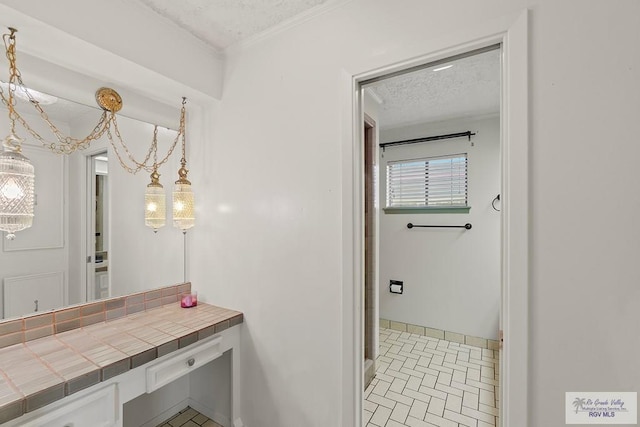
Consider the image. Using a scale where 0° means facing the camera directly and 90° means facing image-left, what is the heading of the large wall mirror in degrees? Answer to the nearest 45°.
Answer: approximately 315°

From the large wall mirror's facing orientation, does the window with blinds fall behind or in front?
in front

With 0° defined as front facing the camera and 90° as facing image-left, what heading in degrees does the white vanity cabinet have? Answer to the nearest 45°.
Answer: approximately 315°

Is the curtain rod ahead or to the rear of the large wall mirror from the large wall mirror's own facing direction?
ahead

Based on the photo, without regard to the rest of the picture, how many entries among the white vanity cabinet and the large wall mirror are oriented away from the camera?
0
